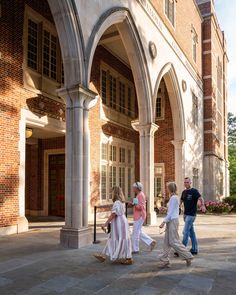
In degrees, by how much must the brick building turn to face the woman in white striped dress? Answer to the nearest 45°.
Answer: approximately 45° to its right

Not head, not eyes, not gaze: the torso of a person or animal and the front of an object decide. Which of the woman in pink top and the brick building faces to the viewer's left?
the woman in pink top

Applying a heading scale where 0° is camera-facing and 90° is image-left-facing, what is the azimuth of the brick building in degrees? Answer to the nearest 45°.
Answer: approximately 315°

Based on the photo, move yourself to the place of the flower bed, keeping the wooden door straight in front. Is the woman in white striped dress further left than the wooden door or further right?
left

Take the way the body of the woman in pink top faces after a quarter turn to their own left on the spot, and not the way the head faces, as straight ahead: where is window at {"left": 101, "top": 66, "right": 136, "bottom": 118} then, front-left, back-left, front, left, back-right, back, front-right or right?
back

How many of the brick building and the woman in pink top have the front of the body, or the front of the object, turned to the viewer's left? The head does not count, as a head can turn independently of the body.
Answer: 1

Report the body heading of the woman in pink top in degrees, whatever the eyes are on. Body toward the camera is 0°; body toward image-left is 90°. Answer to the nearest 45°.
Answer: approximately 90°

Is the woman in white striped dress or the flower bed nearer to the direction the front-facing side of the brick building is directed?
the woman in white striped dress
